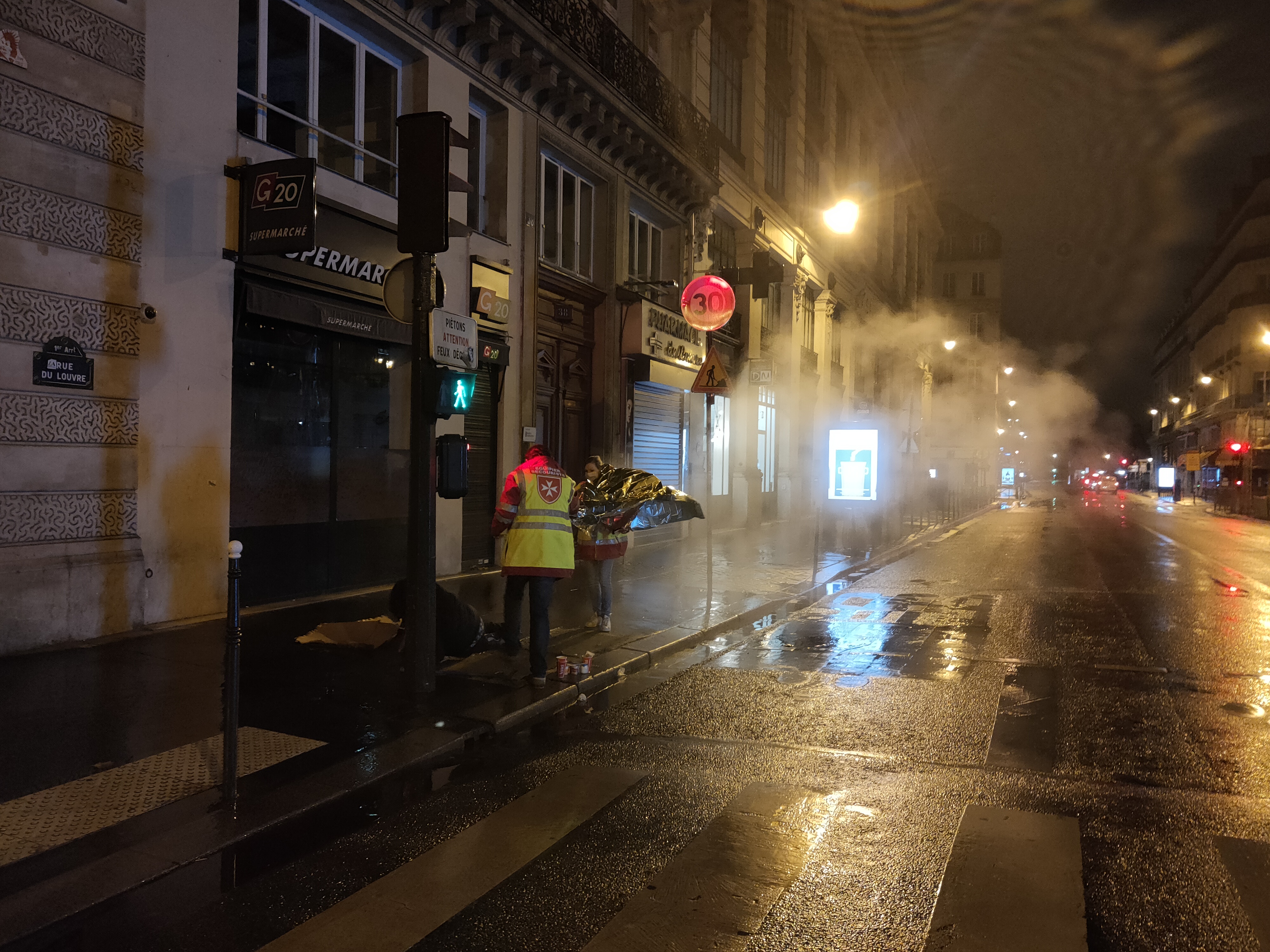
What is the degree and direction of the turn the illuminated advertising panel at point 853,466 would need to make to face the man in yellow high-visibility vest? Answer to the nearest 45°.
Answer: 0° — it already faces them

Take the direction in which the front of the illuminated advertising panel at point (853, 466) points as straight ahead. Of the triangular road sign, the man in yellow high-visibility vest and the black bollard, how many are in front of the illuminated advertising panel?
3

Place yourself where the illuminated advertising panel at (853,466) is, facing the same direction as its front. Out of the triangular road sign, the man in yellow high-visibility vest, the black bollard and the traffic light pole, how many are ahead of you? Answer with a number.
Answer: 4

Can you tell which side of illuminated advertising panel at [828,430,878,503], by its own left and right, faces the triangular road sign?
front

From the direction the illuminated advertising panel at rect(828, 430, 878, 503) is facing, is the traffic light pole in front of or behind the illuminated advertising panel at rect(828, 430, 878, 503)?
in front

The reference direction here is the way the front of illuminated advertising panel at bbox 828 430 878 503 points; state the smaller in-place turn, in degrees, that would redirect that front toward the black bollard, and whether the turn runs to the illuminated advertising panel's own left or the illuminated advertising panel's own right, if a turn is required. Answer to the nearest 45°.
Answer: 0° — it already faces it

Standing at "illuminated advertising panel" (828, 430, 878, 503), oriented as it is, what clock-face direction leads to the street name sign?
The street name sign is roughly at 1 o'clock from the illuminated advertising panel.

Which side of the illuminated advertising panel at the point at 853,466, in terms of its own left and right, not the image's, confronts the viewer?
front
